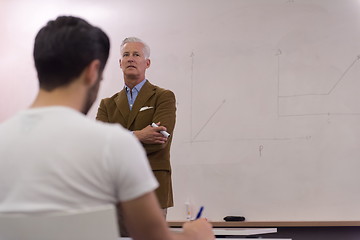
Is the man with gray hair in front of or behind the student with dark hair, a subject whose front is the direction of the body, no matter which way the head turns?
in front

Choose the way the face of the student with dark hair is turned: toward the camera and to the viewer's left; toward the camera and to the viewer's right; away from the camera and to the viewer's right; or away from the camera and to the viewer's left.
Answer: away from the camera and to the viewer's right

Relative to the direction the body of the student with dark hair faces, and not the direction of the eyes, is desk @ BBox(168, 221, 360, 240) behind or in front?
in front

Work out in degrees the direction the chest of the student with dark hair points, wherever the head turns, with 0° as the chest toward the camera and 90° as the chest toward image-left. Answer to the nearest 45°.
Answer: approximately 225°
